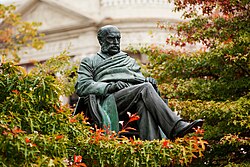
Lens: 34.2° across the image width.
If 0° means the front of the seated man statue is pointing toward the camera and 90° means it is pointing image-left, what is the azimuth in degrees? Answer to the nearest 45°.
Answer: approximately 315°

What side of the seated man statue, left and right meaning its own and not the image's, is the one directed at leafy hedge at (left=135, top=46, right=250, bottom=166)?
left
